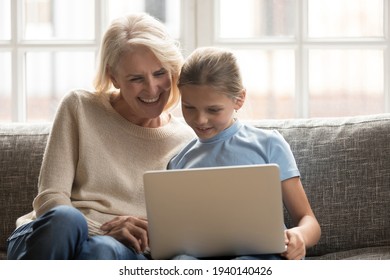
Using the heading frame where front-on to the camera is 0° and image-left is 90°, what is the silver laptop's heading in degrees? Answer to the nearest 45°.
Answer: approximately 180°
